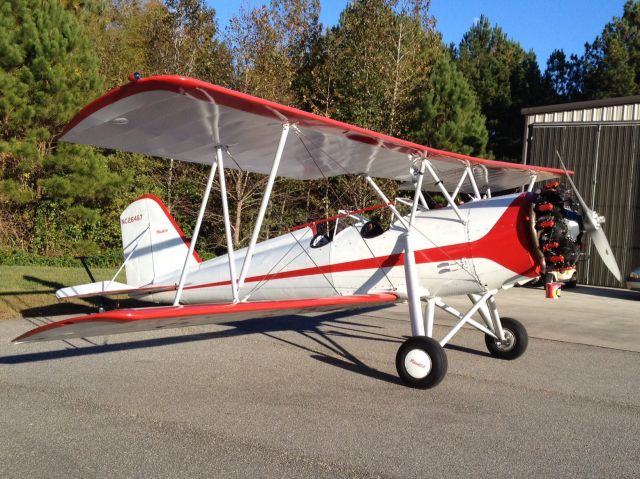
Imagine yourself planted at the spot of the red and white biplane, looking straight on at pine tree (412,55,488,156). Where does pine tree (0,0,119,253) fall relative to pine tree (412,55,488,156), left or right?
left

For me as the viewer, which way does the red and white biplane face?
facing the viewer and to the right of the viewer

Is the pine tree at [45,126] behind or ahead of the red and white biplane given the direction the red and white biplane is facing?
behind

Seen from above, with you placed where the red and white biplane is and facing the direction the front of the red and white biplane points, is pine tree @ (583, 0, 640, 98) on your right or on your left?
on your left

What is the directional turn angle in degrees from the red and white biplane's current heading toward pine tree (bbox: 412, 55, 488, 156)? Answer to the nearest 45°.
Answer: approximately 135° to its left

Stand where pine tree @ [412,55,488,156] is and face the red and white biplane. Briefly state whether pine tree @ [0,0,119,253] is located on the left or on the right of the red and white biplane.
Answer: right
